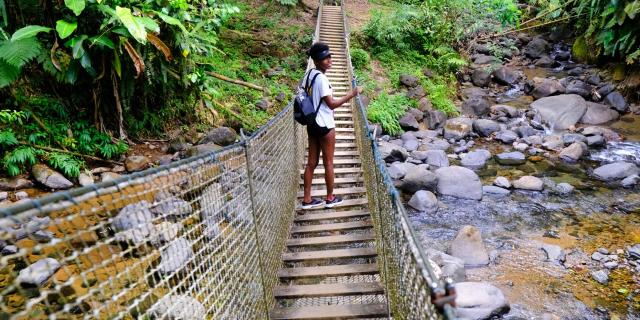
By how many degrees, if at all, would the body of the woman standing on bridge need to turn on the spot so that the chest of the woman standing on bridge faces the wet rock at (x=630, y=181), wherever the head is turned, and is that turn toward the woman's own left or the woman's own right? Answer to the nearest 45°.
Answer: approximately 45° to the woman's own left

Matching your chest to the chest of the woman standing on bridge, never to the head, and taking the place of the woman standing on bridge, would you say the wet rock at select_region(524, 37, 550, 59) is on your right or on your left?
on your left

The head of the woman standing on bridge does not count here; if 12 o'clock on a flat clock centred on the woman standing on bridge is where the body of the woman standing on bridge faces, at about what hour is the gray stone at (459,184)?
The gray stone is roughly at 10 o'clock from the woman standing on bridge.

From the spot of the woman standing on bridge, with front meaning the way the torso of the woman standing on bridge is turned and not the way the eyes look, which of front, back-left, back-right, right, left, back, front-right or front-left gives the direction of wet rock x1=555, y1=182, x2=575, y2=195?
front-left

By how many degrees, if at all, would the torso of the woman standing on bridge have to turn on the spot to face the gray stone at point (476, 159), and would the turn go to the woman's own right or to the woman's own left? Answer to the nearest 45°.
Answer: approximately 45° to the woman's own left

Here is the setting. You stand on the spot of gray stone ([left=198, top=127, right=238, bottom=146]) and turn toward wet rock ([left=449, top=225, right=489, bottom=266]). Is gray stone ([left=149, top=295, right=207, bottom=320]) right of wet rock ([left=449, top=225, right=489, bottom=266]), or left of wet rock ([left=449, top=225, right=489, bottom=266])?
right

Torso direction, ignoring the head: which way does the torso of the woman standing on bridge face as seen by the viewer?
to the viewer's right

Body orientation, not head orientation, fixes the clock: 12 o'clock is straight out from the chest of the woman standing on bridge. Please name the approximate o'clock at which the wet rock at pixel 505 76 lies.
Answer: The wet rock is roughly at 10 o'clock from the woman standing on bridge.

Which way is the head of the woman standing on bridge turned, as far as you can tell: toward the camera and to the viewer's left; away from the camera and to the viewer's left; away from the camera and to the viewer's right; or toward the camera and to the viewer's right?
toward the camera and to the viewer's right

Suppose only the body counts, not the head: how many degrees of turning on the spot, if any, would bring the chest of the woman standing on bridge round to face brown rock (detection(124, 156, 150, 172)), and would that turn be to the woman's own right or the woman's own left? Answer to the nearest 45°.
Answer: approximately 135° to the woman's own left
